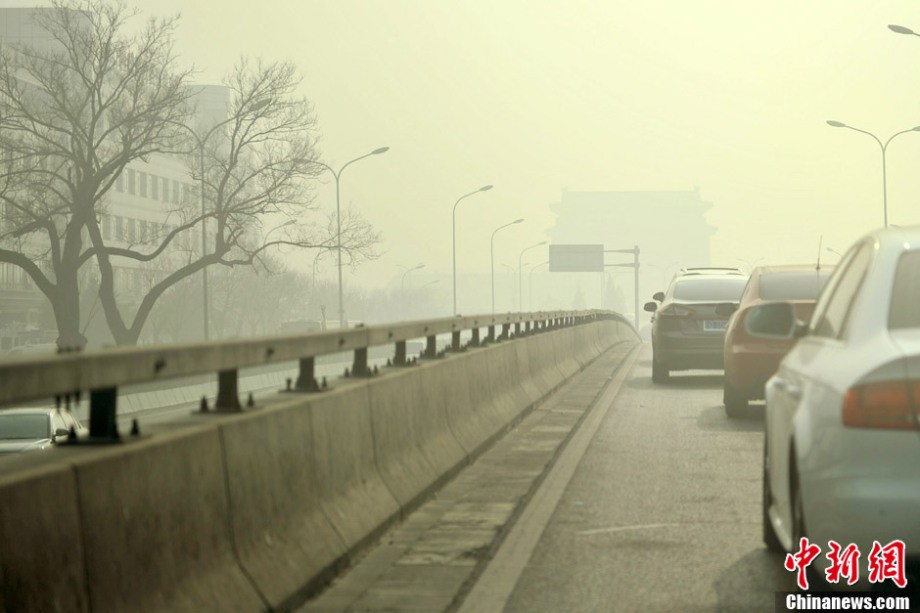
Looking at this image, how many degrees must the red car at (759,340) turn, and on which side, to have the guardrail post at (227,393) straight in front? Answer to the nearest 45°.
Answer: approximately 180°

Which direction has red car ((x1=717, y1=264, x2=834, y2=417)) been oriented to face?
away from the camera

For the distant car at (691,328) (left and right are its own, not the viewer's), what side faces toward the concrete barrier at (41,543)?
back

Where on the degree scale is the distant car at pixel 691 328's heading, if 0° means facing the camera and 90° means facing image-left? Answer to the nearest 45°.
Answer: approximately 180°

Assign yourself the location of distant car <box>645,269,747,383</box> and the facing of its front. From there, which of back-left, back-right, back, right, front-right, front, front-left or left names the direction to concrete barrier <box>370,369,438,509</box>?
back

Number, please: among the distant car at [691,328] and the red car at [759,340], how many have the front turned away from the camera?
2

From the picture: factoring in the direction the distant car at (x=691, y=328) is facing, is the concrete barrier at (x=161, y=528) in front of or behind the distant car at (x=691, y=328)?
behind

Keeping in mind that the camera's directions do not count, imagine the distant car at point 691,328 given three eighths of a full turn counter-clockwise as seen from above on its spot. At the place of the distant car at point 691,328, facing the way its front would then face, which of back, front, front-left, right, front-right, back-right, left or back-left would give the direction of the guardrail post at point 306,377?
front-left

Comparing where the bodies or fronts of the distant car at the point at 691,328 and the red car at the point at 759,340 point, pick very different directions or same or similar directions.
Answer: same or similar directions

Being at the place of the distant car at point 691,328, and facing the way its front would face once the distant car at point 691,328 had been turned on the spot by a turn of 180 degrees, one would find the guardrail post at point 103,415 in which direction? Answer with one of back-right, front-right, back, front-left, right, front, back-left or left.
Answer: front

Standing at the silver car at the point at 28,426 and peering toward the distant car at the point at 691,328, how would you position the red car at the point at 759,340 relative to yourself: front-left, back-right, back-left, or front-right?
front-right

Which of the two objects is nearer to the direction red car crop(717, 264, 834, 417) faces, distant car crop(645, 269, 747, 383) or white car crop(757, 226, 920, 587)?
the distant car

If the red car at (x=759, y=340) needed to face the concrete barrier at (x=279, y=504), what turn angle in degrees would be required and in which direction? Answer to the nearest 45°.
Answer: approximately 180°
